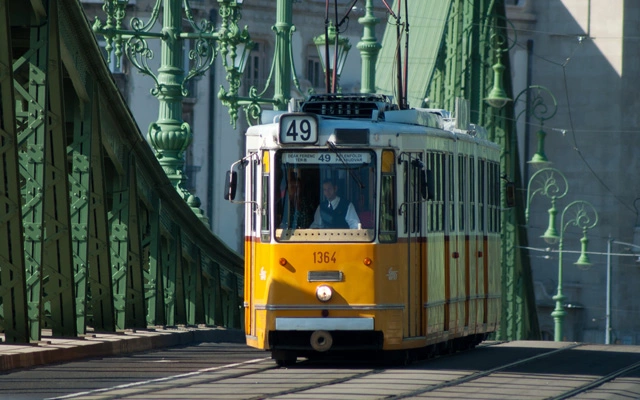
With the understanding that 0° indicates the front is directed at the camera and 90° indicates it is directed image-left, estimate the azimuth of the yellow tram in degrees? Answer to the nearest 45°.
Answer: approximately 0°

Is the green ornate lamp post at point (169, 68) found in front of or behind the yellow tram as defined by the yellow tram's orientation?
behind
